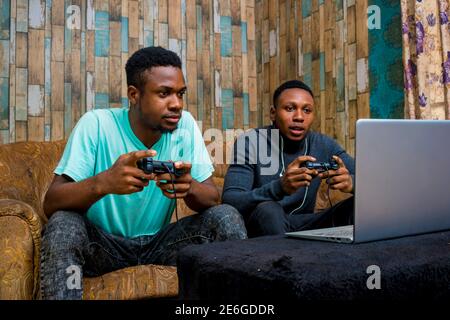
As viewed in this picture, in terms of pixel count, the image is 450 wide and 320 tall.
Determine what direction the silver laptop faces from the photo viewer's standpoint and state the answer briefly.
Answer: facing away from the viewer and to the left of the viewer

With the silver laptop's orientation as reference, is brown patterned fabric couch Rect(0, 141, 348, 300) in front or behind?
in front

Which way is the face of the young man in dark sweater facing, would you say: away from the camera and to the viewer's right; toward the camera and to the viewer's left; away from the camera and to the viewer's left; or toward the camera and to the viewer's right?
toward the camera and to the viewer's right

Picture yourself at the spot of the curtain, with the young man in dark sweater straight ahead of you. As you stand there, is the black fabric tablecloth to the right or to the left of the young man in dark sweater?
left

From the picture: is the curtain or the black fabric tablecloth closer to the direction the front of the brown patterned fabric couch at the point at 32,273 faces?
the black fabric tablecloth

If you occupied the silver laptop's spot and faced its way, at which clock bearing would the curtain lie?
The curtain is roughly at 2 o'clock from the silver laptop.

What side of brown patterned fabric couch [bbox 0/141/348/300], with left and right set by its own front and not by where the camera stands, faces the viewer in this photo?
front

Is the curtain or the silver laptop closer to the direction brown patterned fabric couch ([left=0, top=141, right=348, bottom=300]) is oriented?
the silver laptop

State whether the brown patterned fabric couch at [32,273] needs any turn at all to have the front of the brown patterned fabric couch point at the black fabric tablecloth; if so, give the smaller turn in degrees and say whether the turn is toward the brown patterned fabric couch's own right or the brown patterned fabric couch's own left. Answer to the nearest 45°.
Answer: approximately 45° to the brown patterned fabric couch's own left

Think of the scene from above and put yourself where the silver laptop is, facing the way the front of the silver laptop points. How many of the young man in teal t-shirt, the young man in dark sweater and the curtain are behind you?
0

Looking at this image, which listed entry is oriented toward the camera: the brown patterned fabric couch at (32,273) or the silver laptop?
the brown patterned fabric couch

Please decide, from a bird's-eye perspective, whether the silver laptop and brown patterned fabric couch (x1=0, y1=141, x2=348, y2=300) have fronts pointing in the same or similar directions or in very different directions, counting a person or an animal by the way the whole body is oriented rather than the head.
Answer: very different directions

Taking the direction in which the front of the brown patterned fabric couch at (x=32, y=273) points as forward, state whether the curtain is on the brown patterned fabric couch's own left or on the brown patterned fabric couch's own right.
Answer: on the brown patterned fabric couch's own left
